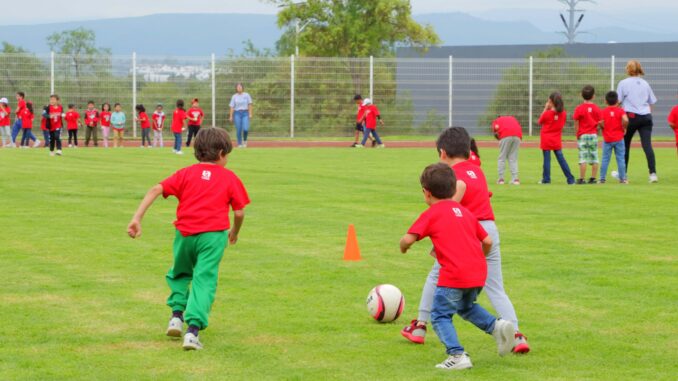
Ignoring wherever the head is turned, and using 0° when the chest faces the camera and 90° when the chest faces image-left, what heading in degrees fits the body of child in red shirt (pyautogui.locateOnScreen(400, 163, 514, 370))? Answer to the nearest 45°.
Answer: approximately 135°

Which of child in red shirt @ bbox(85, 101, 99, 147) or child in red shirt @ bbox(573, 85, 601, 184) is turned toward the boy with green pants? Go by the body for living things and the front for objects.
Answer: child in red shirt @ bbox(85, 101, 99, 147)

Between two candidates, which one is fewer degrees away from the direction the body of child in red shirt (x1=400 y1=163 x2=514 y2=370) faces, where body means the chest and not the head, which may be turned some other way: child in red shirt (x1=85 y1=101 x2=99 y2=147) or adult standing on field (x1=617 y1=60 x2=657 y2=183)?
the child in red shirt

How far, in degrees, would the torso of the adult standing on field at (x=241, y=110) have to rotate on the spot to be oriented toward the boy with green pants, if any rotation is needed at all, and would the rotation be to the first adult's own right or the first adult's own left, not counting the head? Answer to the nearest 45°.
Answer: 0° — they already face them

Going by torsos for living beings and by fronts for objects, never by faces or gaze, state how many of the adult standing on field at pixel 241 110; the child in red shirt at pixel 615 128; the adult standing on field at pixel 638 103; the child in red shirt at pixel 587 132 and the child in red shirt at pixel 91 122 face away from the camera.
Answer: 3

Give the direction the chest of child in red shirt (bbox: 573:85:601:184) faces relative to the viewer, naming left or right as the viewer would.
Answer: facing away from the viewer

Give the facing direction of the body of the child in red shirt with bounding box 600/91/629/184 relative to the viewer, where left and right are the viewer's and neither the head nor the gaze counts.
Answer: facing away from the viewer

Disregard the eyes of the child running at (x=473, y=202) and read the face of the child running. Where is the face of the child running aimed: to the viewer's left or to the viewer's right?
to the viewer's left

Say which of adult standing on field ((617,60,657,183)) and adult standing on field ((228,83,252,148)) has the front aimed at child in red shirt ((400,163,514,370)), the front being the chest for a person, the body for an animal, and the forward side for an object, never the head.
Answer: adult standing on field ((228,83,252,148))

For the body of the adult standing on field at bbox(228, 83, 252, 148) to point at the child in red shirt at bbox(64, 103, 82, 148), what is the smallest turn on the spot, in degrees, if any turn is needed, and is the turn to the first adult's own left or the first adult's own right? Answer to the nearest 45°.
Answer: approximately 90° to the first adult's own right

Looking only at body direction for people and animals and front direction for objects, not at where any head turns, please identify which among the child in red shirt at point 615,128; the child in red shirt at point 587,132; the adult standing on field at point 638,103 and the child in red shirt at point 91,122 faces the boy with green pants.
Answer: the child in red shirt at point 91,122

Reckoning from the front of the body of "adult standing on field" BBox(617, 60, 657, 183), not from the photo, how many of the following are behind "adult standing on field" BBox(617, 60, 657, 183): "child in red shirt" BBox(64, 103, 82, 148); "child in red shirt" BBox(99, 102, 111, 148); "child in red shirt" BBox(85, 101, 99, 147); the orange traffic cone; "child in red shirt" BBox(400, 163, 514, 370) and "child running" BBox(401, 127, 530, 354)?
3

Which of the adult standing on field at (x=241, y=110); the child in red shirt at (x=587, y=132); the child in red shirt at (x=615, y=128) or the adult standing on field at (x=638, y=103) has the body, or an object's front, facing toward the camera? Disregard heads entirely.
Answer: the adult standing on field at (x=241, y=110)

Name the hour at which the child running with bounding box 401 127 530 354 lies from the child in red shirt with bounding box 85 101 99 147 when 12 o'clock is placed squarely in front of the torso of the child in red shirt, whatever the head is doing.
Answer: The child running is roughly at 12 o'clock from the child in red shirt.

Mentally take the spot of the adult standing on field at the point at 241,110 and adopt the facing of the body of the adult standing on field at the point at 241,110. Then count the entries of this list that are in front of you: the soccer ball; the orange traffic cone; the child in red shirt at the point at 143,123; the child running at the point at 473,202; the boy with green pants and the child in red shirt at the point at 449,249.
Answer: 5

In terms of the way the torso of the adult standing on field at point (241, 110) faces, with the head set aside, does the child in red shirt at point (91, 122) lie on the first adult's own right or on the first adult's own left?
on the first adult's own right
